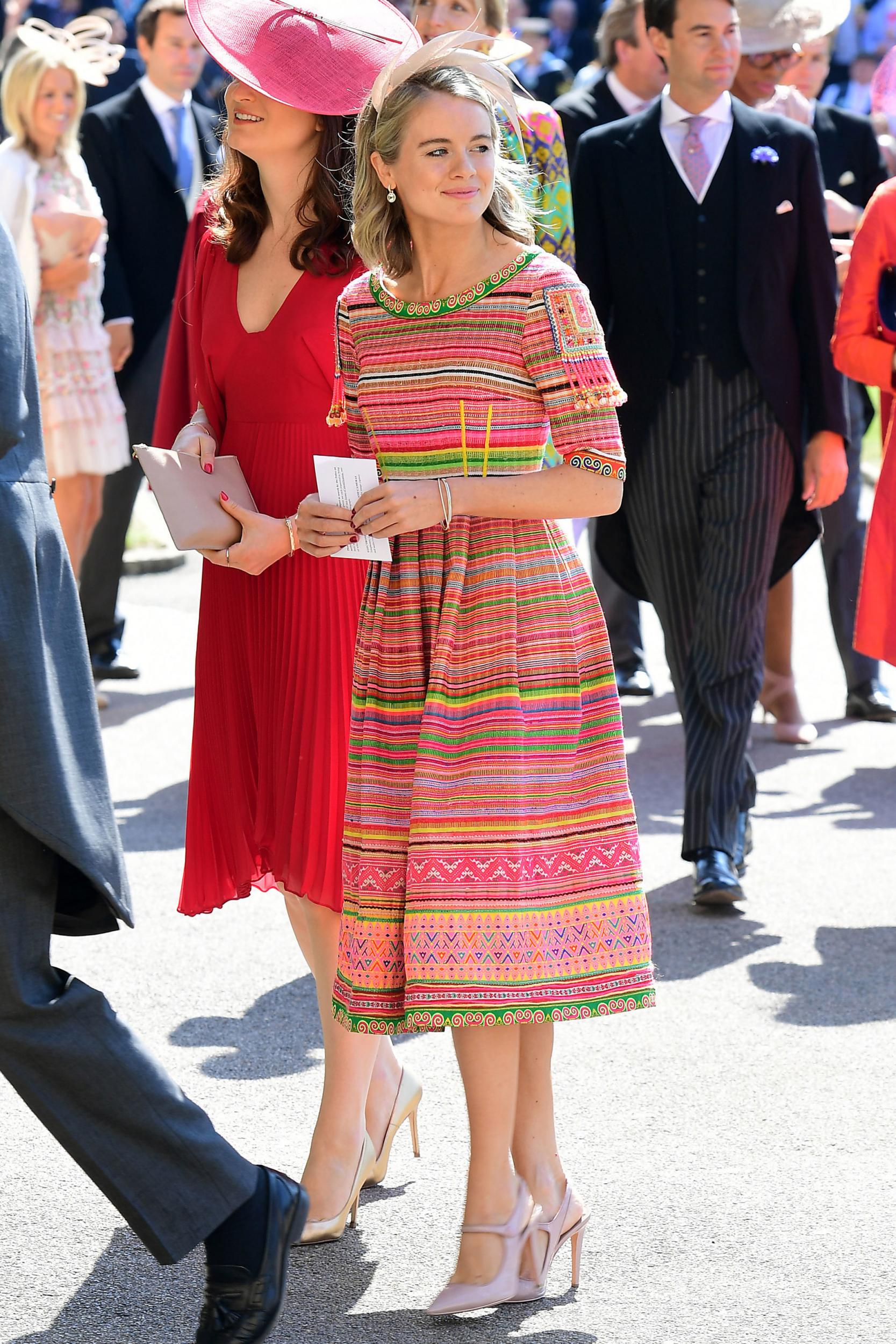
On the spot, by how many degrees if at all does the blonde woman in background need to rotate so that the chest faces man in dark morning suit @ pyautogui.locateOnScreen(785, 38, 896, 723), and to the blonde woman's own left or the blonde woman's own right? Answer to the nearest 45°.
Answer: approximately 45° to the blonde woman's own left

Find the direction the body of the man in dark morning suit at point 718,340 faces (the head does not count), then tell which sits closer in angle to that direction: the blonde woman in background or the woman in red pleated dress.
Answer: the woman in red pleated dress

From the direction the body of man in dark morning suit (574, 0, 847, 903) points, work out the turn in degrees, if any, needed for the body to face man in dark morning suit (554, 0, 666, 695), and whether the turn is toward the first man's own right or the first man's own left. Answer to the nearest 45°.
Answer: approximately 180°

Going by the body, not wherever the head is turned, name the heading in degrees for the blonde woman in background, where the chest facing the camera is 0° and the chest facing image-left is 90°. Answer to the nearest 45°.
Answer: approximately 315°

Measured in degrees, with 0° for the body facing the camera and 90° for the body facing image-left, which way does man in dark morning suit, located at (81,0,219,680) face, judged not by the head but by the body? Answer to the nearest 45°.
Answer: approximately 315°

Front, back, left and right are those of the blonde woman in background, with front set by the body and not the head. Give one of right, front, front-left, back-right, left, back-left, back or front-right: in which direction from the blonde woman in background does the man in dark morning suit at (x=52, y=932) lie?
front-right
